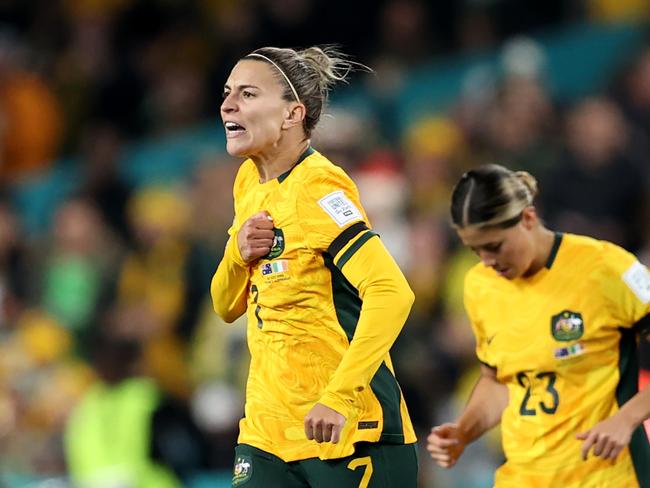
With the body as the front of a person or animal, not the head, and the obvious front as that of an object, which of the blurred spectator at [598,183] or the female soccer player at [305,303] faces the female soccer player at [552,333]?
the blurred spectator

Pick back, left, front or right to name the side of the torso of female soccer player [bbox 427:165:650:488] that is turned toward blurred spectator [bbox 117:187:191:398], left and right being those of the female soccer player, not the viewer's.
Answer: right

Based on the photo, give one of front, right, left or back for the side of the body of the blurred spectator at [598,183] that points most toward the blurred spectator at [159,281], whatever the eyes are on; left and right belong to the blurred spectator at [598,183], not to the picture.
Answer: right

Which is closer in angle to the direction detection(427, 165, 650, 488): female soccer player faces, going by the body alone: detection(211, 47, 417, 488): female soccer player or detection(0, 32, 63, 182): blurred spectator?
the female soccer player

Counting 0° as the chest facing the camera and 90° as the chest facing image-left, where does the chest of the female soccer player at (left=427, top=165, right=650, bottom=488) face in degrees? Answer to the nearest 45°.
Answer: approximately 45°

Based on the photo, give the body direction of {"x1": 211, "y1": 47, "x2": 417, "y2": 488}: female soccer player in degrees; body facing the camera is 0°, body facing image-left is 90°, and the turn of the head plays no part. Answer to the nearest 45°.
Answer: approximately 45°

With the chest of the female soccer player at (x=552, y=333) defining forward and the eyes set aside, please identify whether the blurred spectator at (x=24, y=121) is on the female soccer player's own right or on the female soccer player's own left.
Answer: on the female soccer player's own right

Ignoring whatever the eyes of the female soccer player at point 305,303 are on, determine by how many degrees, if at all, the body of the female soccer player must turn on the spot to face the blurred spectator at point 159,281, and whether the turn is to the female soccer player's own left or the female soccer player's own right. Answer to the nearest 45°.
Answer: approximately 135° to the female soccer player's own right

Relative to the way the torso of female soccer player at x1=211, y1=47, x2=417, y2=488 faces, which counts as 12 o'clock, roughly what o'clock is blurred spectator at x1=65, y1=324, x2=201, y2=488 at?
The blurred spectator is roughly at 4 o'clock from the female soccer player.

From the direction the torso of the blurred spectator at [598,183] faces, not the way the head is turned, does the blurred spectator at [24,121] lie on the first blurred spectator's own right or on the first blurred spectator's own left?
on the first blurred spectator's own right
